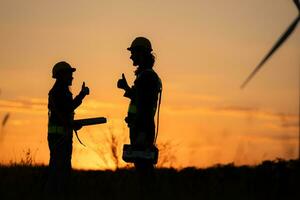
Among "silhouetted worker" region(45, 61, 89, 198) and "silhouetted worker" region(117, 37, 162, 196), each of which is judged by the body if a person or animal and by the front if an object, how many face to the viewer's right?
1

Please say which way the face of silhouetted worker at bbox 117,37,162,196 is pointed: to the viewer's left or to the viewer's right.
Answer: to the viewer's left

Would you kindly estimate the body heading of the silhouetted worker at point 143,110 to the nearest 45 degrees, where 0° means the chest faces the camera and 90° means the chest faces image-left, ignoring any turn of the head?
approximately 90°

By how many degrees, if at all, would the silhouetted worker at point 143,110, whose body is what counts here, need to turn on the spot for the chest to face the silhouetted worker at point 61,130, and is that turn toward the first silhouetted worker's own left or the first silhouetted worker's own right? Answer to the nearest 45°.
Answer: approximately 45° to the first silhouetted worker's own right

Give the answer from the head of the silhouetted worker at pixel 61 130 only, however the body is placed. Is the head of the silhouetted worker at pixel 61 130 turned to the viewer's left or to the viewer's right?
to the viewer's right

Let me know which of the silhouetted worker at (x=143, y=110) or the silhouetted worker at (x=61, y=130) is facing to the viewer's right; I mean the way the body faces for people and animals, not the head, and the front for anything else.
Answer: the silhouetted worker at (x=61, y=130)

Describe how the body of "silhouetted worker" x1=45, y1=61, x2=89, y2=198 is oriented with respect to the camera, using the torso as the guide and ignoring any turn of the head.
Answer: to the viewer's right

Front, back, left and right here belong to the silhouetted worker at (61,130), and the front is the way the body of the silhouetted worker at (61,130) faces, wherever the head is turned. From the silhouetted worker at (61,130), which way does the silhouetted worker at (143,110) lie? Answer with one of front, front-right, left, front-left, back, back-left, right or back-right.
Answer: front-right

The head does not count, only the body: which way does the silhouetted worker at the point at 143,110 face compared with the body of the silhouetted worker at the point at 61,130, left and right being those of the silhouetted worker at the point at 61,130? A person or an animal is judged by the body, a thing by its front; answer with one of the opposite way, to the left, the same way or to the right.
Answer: the opposite way
